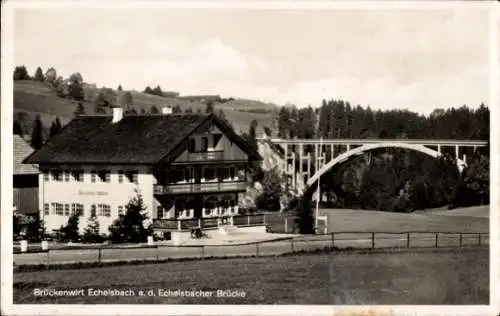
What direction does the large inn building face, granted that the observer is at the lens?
facing the viewer and to the right of the viewer

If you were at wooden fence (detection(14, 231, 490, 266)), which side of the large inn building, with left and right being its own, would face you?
front

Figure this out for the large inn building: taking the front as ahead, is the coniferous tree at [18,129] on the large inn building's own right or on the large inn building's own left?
on the large inn building's own right
